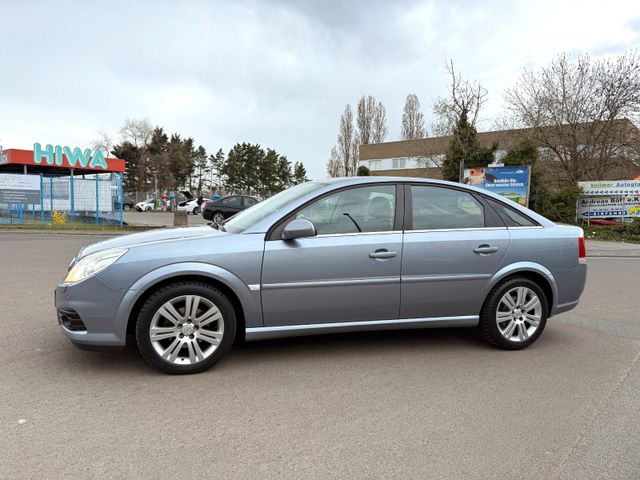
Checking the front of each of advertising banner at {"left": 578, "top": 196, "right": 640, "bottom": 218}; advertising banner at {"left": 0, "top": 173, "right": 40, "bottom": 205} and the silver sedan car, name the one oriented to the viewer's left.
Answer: the silver sedan car

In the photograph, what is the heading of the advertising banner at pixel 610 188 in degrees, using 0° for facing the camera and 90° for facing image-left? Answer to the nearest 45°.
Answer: approximately 0°

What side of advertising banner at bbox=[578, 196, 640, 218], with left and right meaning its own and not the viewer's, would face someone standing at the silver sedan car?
front

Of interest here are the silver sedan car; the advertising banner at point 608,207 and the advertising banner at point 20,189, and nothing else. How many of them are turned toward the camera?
2

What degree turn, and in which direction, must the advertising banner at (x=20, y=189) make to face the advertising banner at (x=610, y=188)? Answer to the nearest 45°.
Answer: approximately 45° to its left

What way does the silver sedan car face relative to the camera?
to the viewer's left

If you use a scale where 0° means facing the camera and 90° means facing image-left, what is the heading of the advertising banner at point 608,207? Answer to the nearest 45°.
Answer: approximately 0°

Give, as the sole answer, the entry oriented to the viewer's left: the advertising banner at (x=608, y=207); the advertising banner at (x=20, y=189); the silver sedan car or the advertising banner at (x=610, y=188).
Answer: the silver sedan car

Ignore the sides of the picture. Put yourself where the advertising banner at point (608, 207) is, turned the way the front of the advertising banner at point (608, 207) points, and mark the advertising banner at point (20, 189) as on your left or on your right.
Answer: on your right
